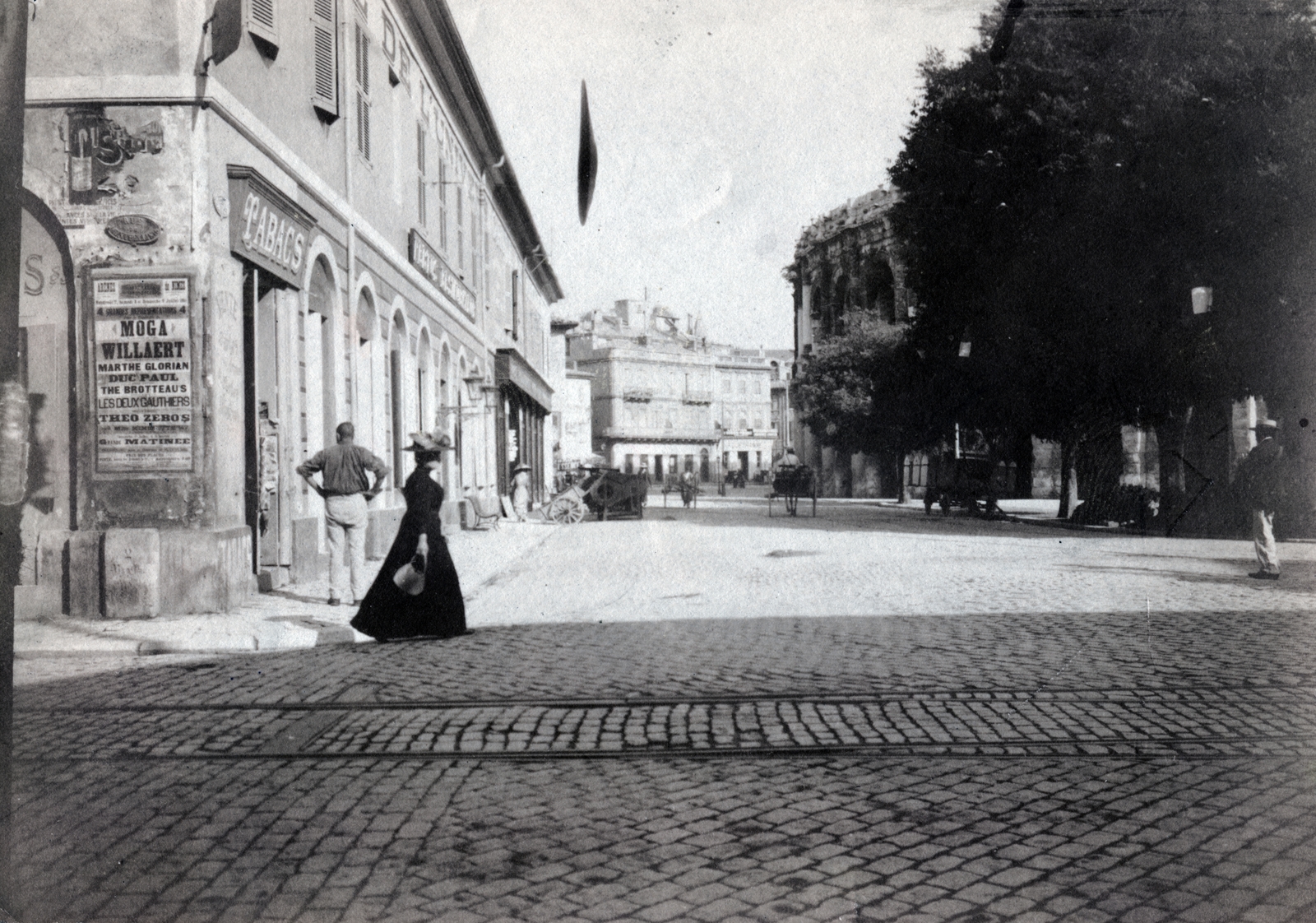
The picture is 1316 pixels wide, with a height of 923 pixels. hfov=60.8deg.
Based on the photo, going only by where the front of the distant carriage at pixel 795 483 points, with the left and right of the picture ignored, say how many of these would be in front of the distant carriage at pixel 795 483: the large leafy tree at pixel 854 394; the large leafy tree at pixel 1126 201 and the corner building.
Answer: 1

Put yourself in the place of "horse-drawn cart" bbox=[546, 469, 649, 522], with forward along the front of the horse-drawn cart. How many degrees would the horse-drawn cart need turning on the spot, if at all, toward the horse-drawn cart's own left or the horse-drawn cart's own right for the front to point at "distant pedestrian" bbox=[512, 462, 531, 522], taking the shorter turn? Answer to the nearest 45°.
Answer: approximately 180°

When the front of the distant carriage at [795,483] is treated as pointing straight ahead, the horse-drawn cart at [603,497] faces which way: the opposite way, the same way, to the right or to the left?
to the right

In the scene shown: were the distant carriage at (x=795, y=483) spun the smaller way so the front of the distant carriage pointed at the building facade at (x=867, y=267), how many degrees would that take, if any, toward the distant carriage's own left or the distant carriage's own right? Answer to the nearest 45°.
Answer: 0° — it already faces it

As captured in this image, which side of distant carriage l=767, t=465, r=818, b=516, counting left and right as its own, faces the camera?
back

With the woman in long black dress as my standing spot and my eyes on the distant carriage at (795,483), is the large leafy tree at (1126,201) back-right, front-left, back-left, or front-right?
front-right

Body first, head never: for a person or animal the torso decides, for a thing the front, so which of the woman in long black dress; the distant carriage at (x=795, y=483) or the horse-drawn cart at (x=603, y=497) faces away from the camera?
the distant carriage

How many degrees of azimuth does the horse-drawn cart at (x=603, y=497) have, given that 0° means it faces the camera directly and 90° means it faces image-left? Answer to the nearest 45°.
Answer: approximately 270°
